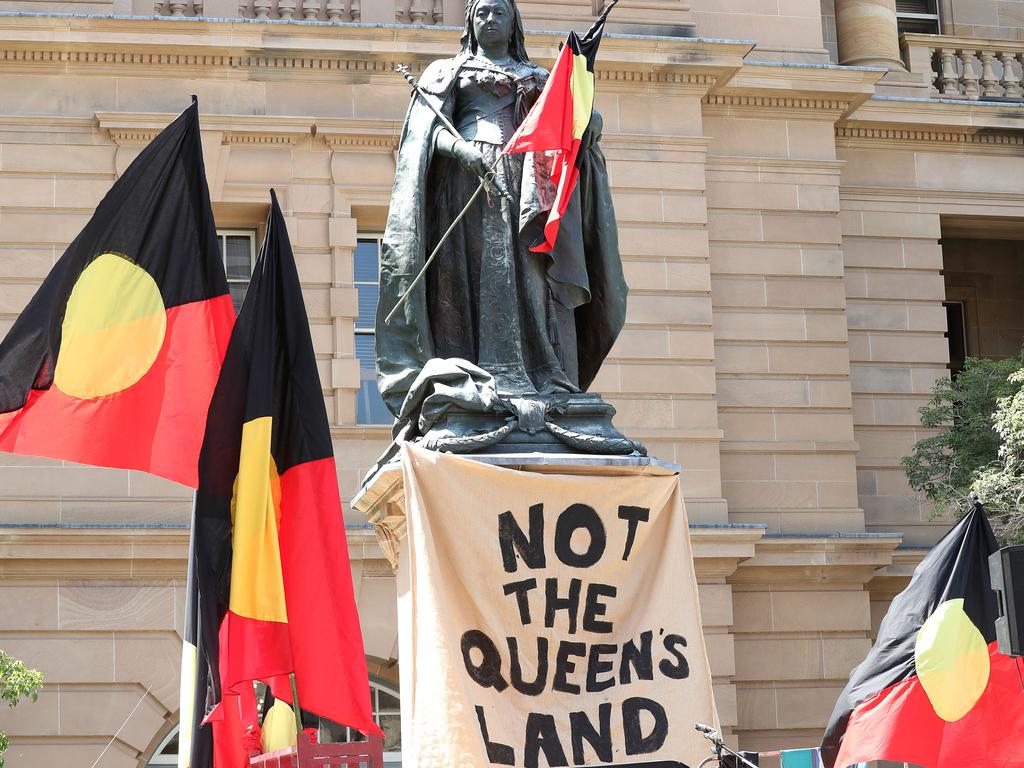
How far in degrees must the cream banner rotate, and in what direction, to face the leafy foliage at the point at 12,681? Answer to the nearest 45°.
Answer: approximately 135° to its right

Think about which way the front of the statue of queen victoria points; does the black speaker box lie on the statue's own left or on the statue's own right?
on the statue's own left

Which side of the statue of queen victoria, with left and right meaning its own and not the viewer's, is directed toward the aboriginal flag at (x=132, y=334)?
right

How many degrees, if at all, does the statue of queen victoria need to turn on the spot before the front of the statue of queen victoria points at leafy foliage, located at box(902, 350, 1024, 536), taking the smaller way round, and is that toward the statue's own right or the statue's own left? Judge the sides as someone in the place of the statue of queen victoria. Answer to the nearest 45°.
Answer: approximately 135° to the statue's own left

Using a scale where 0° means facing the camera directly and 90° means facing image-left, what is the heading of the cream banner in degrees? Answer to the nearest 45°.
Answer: approximately 0°

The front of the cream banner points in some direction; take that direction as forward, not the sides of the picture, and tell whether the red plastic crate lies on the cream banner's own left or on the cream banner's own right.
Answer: on the cream banner's own right

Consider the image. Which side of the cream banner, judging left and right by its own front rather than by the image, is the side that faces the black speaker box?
left
